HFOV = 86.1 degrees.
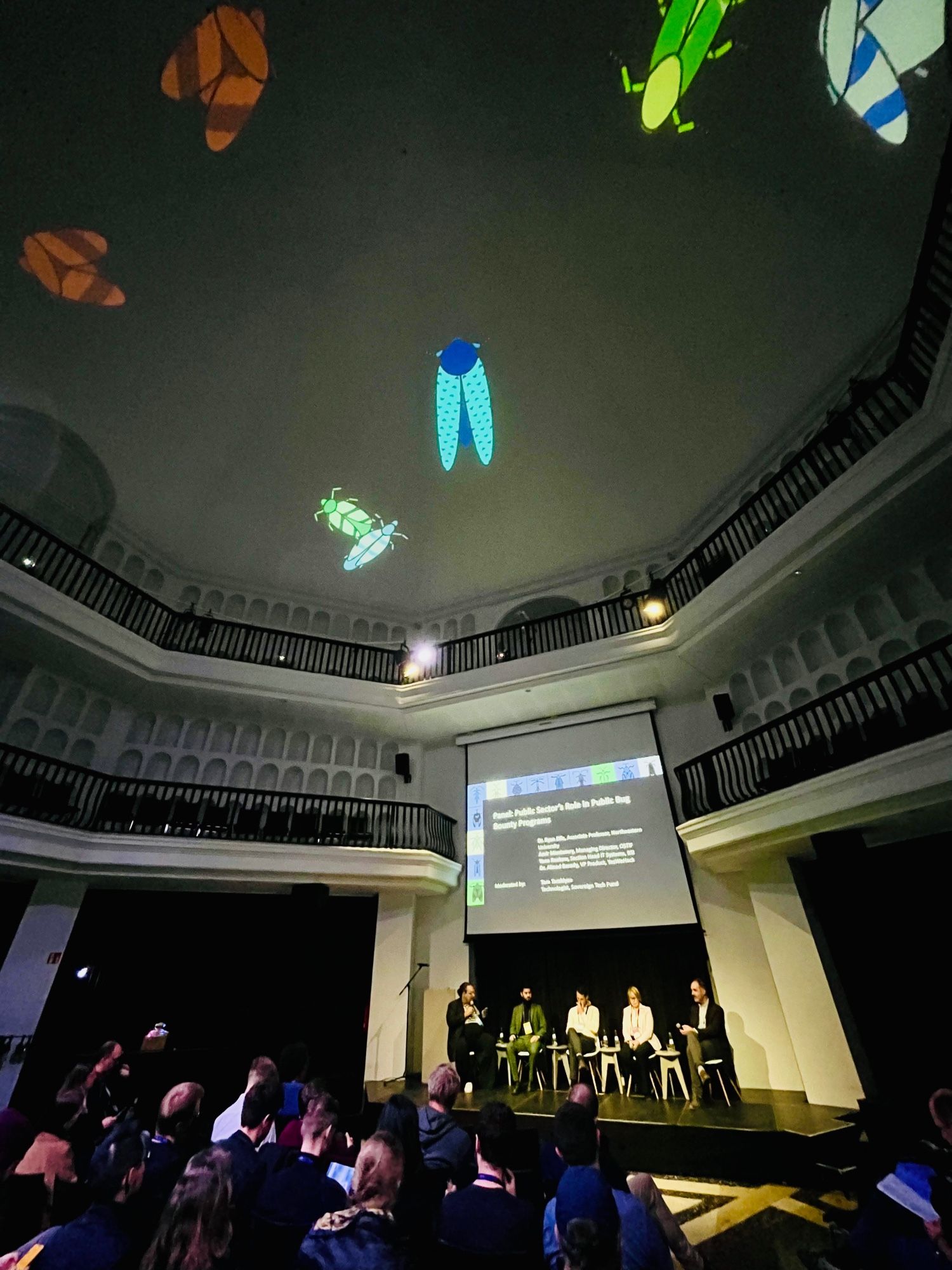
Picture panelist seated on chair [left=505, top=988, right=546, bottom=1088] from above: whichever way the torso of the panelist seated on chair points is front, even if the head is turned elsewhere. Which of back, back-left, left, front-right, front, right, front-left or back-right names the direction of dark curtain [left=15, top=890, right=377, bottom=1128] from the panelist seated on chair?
right

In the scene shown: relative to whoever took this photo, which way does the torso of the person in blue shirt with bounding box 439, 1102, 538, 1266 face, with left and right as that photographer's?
facing away from the viewer

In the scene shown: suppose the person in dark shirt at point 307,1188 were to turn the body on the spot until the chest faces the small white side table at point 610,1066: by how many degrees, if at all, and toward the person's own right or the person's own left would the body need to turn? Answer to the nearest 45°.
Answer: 0° — they already face it

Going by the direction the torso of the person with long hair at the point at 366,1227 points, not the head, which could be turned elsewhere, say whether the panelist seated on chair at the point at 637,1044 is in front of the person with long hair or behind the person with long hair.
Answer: in front

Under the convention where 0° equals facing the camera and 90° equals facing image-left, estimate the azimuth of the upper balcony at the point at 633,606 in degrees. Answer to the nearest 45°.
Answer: approximately 0°

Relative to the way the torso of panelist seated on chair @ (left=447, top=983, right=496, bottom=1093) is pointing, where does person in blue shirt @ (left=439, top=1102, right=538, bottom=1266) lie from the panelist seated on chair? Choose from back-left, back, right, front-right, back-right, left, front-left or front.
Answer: front-right

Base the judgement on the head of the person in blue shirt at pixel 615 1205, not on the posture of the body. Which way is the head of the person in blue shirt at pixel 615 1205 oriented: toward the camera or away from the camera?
away from the camera

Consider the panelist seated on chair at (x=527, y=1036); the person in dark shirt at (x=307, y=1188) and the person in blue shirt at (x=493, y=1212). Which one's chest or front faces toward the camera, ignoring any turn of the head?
the panelist seated on chair

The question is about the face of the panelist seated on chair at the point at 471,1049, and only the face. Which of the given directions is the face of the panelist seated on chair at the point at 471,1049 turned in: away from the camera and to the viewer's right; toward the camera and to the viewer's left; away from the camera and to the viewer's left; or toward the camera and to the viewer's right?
toward the camera and to the viewer's right

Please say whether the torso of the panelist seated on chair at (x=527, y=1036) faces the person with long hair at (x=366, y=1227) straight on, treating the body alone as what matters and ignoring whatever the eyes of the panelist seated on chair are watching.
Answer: yes

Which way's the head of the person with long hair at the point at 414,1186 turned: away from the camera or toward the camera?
away from the camera

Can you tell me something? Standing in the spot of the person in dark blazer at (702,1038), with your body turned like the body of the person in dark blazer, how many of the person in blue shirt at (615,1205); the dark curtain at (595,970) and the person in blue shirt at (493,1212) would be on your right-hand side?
1

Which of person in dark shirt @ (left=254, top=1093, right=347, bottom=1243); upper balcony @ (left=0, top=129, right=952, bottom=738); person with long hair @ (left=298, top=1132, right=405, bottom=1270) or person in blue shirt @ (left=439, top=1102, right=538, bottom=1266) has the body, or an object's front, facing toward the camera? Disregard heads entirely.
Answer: the upper balcony

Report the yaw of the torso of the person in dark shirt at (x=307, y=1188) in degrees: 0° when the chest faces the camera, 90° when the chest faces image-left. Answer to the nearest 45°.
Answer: approximately 225°

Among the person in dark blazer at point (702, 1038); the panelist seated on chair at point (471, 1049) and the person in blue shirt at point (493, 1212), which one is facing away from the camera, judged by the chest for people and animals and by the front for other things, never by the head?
the person in blue shirt

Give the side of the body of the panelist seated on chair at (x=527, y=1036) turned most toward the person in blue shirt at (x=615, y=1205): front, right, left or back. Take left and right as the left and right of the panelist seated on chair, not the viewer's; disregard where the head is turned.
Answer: front
